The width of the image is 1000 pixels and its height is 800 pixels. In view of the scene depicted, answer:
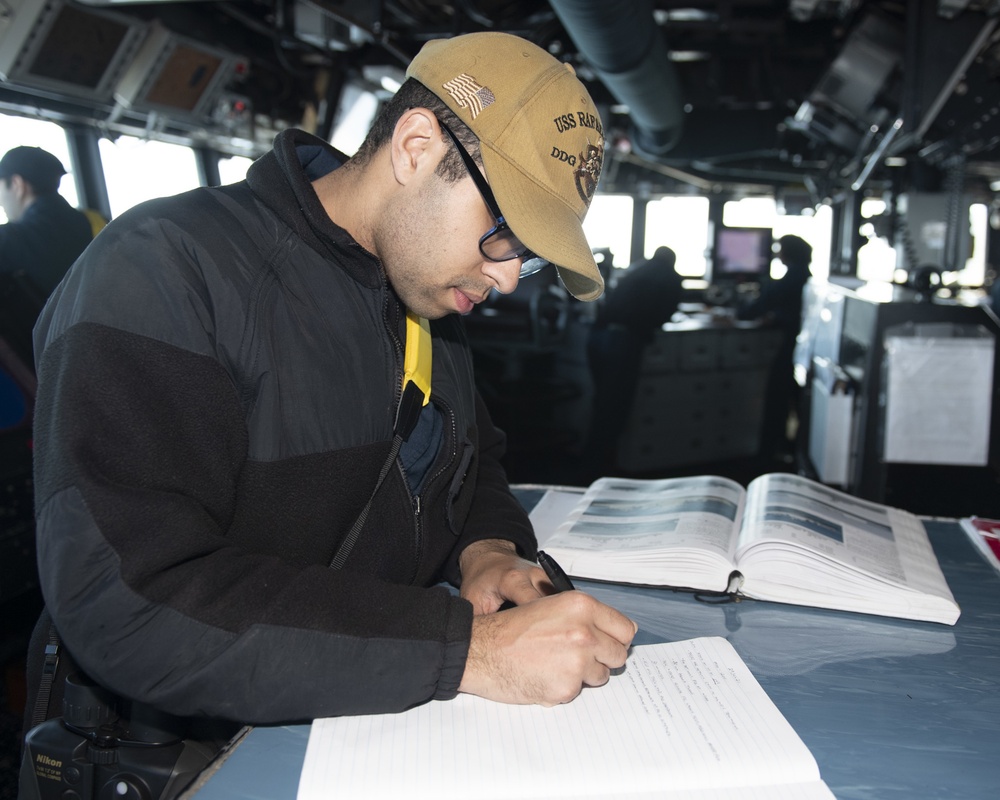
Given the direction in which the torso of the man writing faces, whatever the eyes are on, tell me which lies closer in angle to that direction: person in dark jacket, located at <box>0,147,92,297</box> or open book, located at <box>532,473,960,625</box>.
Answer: the open book

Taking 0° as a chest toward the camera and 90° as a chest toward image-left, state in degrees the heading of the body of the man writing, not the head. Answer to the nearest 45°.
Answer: approximately 315°

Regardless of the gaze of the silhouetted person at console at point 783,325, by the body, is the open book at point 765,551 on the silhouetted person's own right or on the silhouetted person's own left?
on the silhouetted person's own left

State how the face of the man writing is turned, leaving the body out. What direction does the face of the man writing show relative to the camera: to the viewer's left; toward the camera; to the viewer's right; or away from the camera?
to the viewer's right

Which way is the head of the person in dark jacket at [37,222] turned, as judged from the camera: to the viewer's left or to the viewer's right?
to the viewer's left

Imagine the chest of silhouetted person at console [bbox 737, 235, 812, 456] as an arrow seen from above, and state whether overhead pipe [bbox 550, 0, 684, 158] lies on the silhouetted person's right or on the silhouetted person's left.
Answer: on the silhouetted person's left

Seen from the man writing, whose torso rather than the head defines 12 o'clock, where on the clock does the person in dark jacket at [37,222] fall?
The person in dark jacket is roughly at 7 o'clock from the man writing.
